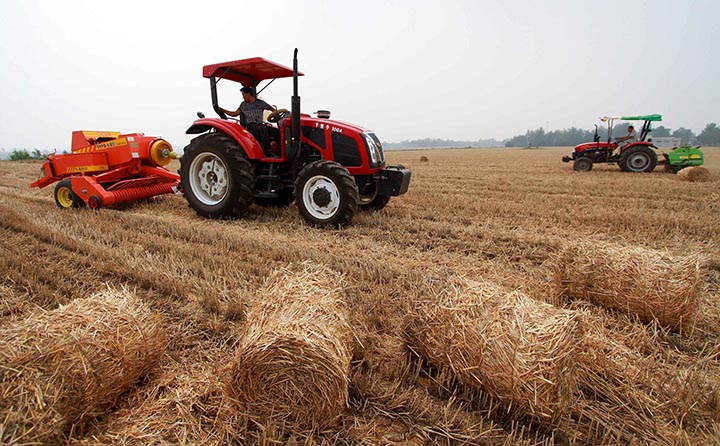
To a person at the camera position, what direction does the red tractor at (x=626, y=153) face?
facing to the left of the viewer

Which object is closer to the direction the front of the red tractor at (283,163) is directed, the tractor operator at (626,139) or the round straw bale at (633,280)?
the round straw bale

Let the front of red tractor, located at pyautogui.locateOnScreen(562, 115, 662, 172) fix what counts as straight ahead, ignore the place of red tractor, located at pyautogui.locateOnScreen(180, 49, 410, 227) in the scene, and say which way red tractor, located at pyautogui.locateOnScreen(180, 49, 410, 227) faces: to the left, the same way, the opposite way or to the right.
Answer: the opposite way

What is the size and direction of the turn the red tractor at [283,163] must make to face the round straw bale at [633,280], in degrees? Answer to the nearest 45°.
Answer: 0° — it already faces it

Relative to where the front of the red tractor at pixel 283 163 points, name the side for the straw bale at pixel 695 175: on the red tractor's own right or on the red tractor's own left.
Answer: on the red tractor's own left

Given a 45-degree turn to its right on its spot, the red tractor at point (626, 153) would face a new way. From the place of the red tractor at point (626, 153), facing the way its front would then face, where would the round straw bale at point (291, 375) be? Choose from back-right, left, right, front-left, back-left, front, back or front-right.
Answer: back-left

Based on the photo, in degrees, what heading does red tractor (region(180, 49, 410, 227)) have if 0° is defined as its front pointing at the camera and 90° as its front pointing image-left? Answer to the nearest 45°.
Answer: approximately 315°

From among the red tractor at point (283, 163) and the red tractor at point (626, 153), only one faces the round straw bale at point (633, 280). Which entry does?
the red tractor at point (283, 163)

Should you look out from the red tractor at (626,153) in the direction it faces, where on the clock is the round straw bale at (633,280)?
The round straw bale is roughly at 9 o'clock from the red tractor.

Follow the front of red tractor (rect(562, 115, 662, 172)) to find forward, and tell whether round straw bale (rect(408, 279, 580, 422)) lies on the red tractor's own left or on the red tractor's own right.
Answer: on the red tractor's own left

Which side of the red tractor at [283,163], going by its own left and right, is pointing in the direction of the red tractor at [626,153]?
left

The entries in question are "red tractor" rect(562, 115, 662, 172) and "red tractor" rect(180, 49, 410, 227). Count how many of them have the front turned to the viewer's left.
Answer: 1
